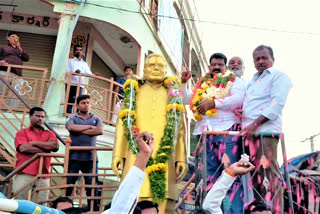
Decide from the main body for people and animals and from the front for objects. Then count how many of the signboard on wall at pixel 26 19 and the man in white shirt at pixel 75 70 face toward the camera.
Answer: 2

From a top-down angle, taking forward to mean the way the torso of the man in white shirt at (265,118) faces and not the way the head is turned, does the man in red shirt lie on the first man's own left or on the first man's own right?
on the first man's own right

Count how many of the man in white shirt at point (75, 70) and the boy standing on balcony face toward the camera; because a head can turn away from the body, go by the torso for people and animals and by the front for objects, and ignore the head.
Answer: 2

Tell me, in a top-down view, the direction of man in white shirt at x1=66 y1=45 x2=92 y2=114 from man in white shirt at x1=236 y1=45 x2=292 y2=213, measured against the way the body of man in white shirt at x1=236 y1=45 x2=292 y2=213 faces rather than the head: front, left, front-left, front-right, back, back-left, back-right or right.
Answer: right

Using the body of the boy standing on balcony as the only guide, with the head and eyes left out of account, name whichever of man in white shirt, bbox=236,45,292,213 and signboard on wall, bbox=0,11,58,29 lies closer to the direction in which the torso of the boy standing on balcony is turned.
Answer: the man in white shirt
